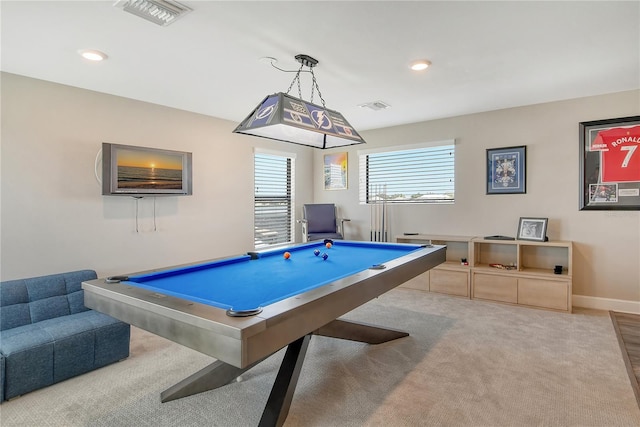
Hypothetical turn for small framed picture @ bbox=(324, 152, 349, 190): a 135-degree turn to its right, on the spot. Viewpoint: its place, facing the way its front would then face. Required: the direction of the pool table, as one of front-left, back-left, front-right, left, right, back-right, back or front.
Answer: back

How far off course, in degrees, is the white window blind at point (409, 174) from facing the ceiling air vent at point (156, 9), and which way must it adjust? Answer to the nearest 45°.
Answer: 0° — it already faces it

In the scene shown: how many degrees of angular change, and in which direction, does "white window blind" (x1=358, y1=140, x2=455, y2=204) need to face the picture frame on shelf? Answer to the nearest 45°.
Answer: approximately 90° to its left

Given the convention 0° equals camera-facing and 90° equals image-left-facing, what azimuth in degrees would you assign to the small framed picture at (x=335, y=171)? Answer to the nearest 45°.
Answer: approximately 45°

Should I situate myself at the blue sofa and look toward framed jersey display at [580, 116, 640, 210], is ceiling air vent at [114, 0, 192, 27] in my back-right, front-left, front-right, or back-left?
front-right

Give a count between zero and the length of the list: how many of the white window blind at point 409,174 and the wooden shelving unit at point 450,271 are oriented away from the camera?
0

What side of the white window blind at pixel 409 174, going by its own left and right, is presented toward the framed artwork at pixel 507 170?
left

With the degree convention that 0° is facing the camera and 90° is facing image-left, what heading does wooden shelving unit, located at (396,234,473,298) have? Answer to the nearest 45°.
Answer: approximately 45°

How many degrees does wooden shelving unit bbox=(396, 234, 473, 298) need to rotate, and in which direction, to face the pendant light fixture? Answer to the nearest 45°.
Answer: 0° — it already faces it

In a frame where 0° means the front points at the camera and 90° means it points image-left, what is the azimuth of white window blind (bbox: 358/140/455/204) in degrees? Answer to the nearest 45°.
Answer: approximately 45°

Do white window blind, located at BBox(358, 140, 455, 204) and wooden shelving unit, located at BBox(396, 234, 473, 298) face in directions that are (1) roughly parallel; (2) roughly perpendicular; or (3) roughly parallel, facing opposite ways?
roughly parallel

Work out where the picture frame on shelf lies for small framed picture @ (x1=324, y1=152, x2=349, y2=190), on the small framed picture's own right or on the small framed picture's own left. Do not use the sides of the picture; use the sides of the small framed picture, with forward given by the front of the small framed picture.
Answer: on the small framed picture's own left

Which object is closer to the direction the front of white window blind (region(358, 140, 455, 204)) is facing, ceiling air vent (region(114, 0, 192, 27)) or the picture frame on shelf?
the ceiling air vent

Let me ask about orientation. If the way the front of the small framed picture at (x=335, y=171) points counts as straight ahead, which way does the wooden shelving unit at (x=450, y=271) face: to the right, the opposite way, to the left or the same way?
the same way

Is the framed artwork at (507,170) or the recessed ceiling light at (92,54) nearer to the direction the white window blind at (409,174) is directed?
the recessed ceiling light

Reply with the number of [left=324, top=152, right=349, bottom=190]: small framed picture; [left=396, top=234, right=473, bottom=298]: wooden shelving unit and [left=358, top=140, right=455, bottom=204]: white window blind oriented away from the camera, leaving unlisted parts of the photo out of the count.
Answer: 0

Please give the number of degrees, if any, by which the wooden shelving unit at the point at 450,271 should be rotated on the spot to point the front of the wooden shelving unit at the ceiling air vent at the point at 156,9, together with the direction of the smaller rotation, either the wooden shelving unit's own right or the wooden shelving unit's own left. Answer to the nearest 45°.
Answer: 0° — it already faces it
